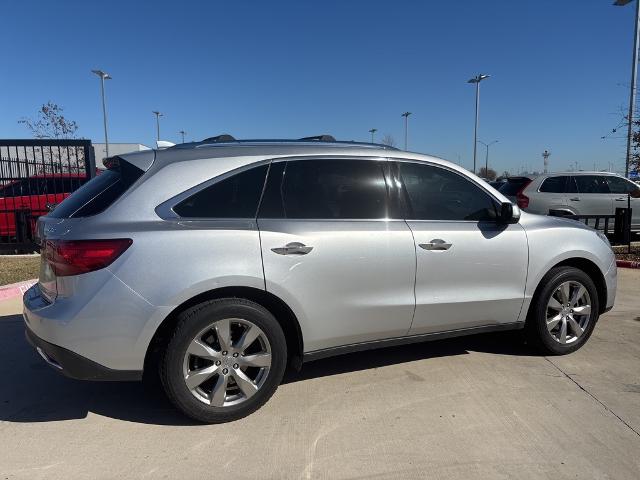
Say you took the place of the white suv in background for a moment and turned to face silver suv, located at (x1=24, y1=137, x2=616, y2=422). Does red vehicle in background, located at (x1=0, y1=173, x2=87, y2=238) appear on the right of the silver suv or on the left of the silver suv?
right

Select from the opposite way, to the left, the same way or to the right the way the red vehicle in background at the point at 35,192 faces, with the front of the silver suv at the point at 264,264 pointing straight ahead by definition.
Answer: the opposite way

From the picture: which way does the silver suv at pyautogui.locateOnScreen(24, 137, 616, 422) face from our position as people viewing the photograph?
facing away from the viewer and to the right of the viewer

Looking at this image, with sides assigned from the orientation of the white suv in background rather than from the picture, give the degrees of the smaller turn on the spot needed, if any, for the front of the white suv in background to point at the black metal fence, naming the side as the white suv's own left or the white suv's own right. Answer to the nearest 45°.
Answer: approximately 180°

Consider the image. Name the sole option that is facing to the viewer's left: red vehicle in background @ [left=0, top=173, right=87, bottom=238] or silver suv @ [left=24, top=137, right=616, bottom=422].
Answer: the red vehicle in background

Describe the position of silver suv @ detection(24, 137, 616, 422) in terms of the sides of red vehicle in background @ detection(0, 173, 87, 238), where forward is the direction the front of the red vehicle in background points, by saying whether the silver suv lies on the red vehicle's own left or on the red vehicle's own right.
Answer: on the red vehicle's own left

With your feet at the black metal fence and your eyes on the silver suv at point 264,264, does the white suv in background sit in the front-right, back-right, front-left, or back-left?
front-left

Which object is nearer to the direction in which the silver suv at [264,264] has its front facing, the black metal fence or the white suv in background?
the white suv in background

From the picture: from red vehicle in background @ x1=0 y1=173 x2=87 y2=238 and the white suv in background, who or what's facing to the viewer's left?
the red vehicle in background

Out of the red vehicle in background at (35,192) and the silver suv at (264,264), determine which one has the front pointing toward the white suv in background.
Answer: the silver suv

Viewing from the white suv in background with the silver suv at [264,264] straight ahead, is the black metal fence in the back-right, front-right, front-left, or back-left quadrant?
front-right

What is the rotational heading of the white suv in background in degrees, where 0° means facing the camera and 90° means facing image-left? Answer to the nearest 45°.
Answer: approximately 225°

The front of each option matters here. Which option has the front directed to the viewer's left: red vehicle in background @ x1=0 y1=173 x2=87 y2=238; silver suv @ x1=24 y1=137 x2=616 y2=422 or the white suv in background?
the red vehicle in background

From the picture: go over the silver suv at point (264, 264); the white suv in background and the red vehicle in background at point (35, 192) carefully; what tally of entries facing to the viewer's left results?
1

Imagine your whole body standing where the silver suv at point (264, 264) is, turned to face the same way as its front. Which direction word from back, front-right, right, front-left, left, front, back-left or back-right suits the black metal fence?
left

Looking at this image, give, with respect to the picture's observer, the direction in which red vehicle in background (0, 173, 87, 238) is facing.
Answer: facing to the left of the viewer

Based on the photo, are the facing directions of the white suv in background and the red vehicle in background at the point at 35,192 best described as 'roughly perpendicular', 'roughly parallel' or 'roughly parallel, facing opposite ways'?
roughly parallel, facing opposite ways
